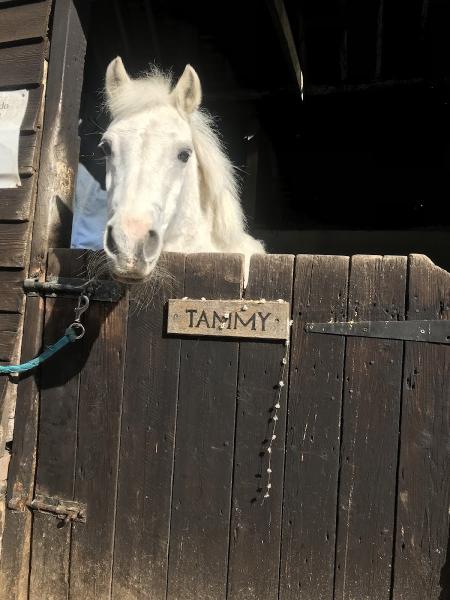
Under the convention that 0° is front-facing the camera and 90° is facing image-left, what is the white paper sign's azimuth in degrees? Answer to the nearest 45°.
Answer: approximately 0°

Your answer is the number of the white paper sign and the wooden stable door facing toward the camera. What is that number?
2
